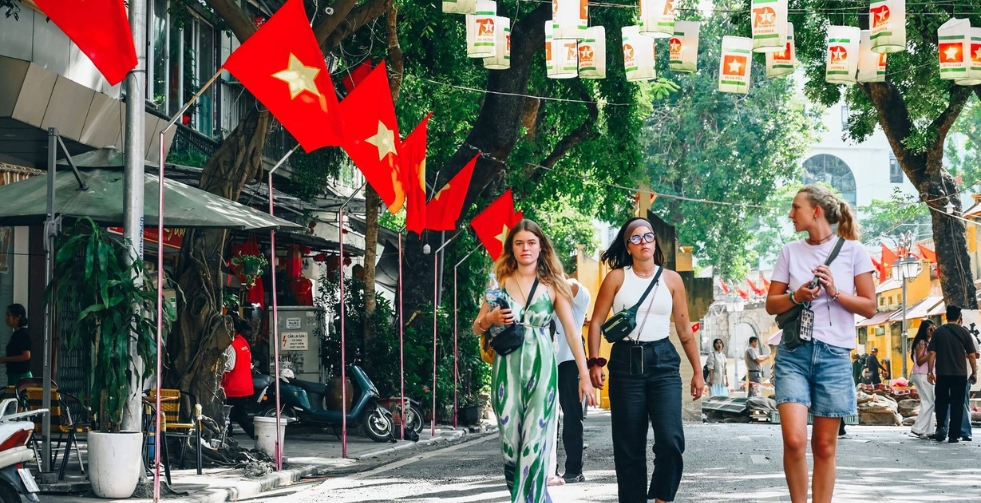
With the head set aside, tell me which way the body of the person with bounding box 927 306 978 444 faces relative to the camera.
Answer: away from the camera

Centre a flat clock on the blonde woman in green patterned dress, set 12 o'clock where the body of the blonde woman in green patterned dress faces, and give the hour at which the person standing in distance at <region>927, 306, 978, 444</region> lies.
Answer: The person standing in distance is roughly at 7 o'clock from the blonde woman in green patterned dress.

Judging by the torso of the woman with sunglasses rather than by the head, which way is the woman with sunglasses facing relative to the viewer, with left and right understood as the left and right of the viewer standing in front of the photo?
facing the viewer

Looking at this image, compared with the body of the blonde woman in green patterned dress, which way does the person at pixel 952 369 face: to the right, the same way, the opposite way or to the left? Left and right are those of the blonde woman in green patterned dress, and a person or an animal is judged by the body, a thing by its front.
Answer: the opposite way

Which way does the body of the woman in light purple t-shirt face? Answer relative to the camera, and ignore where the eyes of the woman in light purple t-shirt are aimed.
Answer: toward the camera

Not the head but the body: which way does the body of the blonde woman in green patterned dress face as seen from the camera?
toward the camera

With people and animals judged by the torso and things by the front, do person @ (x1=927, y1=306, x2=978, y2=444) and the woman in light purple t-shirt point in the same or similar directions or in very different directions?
very different directions

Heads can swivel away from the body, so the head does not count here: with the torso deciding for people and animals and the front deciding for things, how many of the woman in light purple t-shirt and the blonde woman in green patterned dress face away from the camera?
0
